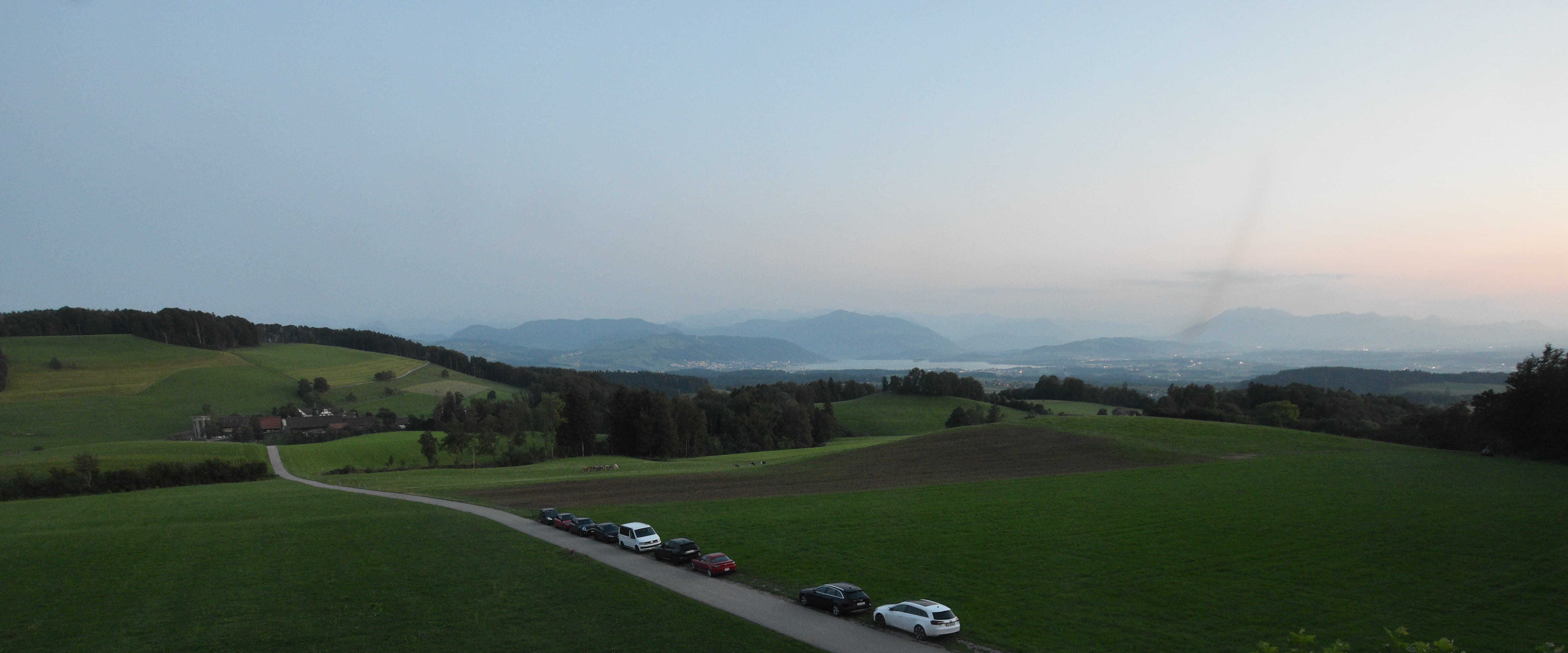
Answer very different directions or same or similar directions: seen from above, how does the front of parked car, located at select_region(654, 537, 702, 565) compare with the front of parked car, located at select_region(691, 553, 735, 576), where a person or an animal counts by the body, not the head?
same or similar directions

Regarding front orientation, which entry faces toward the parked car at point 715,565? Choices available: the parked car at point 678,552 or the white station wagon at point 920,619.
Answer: the white station wagon

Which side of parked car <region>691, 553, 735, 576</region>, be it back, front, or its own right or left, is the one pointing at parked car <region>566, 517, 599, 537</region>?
front

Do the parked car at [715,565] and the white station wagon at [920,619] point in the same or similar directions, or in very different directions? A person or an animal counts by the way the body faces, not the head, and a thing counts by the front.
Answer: same or similar directions

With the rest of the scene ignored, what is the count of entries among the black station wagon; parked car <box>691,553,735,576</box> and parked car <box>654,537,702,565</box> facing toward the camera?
0

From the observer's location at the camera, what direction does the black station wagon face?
facing away from the viewer and to the left of the viewer

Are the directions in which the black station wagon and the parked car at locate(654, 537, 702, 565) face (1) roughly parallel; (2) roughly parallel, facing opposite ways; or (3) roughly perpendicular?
roughly parallel

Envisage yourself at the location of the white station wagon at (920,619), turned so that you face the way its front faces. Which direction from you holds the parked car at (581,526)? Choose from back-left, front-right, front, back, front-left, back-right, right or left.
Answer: front

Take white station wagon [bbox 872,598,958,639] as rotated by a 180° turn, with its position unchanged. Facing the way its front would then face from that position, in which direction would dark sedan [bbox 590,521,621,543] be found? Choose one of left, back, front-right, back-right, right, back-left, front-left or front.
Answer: back

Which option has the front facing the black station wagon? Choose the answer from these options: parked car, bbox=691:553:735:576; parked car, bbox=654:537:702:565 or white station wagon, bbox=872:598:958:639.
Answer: the white station wagon

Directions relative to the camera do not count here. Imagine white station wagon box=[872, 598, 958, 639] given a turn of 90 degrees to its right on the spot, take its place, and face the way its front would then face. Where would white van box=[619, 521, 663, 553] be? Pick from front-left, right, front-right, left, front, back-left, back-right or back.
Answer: left

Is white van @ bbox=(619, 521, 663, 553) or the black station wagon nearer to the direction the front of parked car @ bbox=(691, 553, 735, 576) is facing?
the white van

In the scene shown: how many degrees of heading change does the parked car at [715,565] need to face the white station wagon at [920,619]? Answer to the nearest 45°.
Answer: approximately 180°

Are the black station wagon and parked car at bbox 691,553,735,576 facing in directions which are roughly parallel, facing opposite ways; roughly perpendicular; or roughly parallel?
roughly parallel

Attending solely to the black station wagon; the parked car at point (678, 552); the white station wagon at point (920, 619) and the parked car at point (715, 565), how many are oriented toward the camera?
0

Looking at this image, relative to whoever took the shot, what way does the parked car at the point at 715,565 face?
facing away from the viewer and to the left of the viewer

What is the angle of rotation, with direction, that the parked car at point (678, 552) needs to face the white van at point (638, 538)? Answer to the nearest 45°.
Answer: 0° — it already faces it

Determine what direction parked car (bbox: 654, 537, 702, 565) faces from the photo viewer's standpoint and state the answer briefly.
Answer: facing away from the viewer and to the left of the viewer

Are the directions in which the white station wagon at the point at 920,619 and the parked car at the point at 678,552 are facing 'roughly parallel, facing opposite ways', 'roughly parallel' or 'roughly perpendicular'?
roughly parallel
